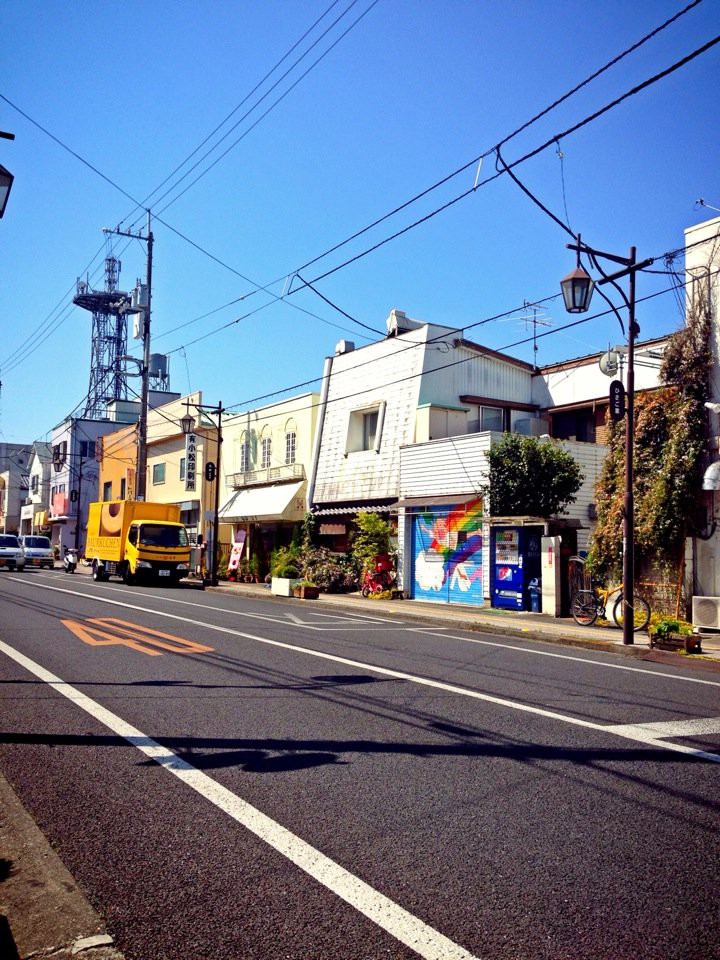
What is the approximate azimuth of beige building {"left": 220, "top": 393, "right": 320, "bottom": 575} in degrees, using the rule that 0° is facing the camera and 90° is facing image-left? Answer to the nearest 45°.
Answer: approximately 45°

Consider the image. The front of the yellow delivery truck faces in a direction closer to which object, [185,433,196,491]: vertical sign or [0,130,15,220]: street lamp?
the street lamp

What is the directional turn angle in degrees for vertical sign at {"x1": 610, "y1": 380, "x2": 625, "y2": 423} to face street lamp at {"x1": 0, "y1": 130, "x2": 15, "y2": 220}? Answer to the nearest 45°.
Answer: approximately 45° to its right

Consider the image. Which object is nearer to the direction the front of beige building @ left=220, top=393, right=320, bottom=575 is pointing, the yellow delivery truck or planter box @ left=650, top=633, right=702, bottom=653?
the yellow delivery truck

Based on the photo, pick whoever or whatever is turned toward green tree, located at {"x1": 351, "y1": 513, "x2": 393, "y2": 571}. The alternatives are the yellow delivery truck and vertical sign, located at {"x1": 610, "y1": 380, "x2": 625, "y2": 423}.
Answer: the yellow delivery truck

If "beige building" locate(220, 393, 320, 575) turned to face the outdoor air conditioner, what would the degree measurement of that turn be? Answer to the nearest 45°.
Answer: approximately 90° to its left

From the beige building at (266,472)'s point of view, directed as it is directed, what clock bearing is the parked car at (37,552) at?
The parked car is roughly at 3 o'clock from the beige building.

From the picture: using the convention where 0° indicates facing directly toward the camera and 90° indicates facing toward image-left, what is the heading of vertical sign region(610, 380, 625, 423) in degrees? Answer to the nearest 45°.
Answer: approximately 0°

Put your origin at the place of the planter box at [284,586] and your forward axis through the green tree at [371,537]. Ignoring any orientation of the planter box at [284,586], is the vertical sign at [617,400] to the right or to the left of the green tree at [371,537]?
right

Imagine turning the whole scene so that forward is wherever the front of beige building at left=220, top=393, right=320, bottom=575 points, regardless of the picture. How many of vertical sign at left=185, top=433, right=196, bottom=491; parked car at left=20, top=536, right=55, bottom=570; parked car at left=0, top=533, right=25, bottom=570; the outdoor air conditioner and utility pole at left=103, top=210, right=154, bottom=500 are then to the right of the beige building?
4
